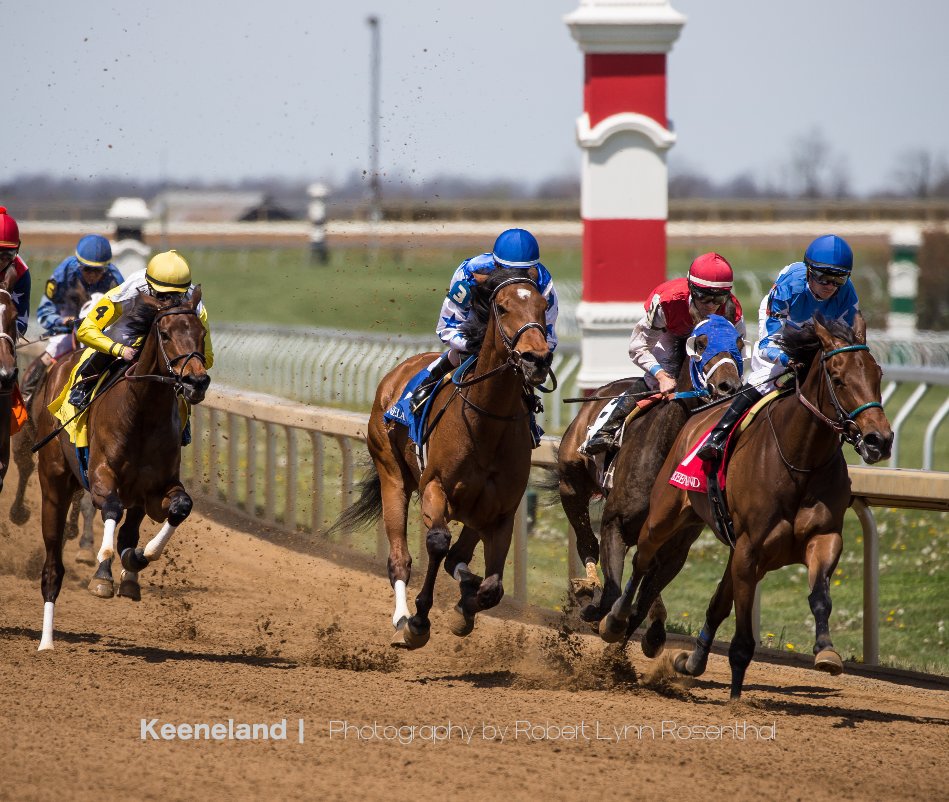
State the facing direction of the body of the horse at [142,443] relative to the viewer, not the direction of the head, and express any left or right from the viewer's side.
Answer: facing the viewer and to the right of the viewer

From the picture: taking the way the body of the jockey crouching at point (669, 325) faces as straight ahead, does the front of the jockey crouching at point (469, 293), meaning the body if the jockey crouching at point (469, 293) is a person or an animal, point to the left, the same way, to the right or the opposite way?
the same way

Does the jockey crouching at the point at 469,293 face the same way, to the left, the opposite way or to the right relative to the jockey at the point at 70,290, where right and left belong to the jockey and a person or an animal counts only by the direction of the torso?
the same way

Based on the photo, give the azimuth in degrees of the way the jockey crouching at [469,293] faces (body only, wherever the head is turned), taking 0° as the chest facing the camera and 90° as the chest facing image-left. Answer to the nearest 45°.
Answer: approximately 315°

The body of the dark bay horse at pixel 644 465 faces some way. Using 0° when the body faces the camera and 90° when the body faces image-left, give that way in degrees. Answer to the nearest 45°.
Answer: approximately 315°

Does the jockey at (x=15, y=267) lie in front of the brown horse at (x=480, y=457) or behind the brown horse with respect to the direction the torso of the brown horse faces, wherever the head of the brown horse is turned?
behind

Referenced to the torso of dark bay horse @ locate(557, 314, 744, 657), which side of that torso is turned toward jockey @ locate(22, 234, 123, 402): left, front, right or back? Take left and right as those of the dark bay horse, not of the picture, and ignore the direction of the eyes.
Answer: back

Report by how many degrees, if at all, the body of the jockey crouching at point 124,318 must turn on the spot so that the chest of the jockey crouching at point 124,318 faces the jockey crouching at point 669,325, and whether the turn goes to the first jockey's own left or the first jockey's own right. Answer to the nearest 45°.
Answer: approximately 45° to the first jockey's own left

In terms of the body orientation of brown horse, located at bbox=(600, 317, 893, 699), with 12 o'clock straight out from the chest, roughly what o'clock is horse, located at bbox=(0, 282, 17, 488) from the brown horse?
The horse is roughly at 5 o'clock from the brown horse.

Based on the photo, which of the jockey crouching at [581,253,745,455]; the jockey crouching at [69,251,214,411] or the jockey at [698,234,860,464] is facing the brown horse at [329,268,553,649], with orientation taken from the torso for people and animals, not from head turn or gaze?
the jockey crouching at [69,251,214,411]

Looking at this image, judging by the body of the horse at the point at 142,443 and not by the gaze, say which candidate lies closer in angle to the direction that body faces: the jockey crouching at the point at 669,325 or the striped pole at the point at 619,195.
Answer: the jockey crouching

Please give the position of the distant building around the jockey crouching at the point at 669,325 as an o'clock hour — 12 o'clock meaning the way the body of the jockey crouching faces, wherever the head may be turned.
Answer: The distant building is roughly at 7 o'clock from the jockey crouching.

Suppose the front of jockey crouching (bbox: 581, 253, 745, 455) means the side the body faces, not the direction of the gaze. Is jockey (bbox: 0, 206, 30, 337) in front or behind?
behind

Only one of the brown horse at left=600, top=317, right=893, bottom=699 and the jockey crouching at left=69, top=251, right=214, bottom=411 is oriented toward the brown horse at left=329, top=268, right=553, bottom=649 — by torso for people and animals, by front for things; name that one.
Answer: the jockey crouching

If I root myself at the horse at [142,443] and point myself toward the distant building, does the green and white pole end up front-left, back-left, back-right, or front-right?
front-right

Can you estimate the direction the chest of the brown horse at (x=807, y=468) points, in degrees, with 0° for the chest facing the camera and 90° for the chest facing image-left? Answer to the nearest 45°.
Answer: approximately 315°

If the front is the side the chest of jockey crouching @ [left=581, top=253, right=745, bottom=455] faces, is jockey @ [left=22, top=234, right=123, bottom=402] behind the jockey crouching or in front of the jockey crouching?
behind
